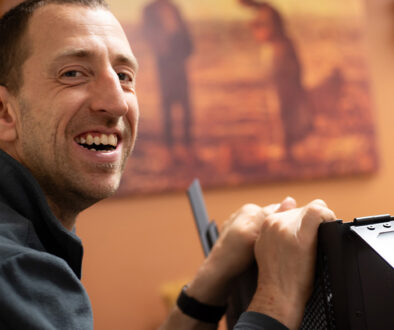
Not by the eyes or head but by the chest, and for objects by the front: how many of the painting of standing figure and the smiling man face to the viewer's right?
1

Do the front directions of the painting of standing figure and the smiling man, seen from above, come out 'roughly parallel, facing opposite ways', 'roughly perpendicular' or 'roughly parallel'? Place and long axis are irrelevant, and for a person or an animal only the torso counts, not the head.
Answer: roughly perpendicular

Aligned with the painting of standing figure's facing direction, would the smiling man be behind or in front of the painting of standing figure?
in front

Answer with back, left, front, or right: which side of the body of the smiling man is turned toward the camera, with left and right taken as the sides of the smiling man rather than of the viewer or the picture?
right

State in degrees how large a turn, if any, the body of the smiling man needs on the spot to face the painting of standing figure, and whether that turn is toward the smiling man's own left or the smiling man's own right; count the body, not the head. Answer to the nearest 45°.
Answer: approximately 90° to the smiling man's own left
